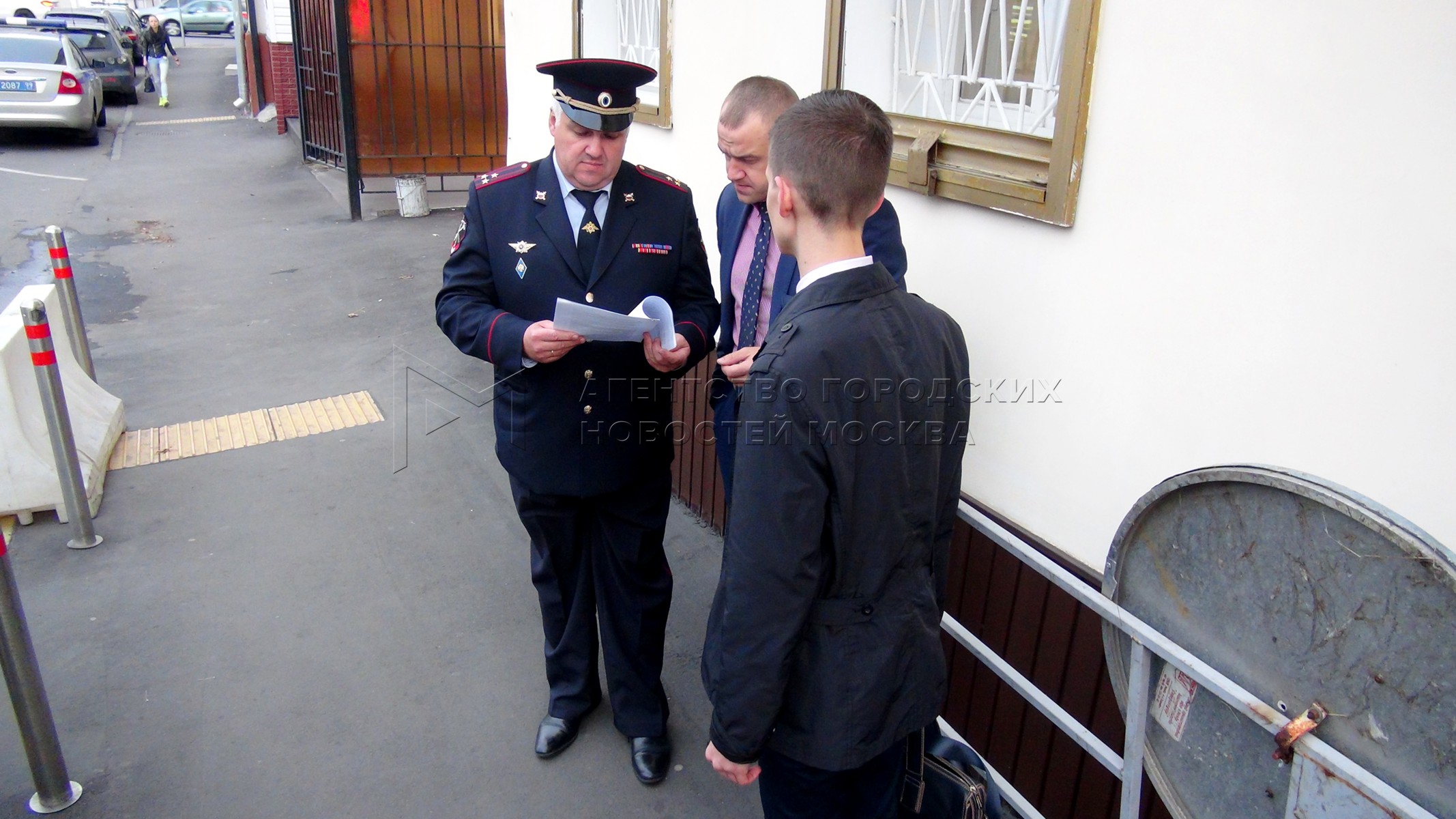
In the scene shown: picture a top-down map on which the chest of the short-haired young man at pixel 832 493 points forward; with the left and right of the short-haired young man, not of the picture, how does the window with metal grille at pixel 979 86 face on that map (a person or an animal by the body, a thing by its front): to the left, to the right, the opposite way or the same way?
to the left

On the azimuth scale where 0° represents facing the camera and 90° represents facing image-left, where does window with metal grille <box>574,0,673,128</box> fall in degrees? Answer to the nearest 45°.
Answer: approximately 45°

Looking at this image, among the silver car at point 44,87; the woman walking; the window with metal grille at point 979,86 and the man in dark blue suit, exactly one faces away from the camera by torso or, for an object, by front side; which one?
the silver car

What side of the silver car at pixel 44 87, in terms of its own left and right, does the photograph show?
back

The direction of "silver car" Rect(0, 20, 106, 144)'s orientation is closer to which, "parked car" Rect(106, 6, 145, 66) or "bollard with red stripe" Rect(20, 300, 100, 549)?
the parked car

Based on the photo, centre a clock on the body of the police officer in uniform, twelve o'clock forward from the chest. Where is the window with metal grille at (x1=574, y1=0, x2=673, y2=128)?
The window with metal grille is roughly at 6 o'clock from the police officer in uniform.

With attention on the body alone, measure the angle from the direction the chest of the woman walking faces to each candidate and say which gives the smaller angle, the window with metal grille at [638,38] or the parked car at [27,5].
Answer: the window with metal grille

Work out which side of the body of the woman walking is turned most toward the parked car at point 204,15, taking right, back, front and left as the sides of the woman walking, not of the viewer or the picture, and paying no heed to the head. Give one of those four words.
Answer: back

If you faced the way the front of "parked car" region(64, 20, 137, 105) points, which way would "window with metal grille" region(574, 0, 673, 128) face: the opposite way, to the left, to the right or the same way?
to the left

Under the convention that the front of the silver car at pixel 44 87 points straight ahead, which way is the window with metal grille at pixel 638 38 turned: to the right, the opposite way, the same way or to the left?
to the left

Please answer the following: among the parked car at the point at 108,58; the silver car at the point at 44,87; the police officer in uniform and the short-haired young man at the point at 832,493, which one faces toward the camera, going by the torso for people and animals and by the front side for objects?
the police officer in uniform
